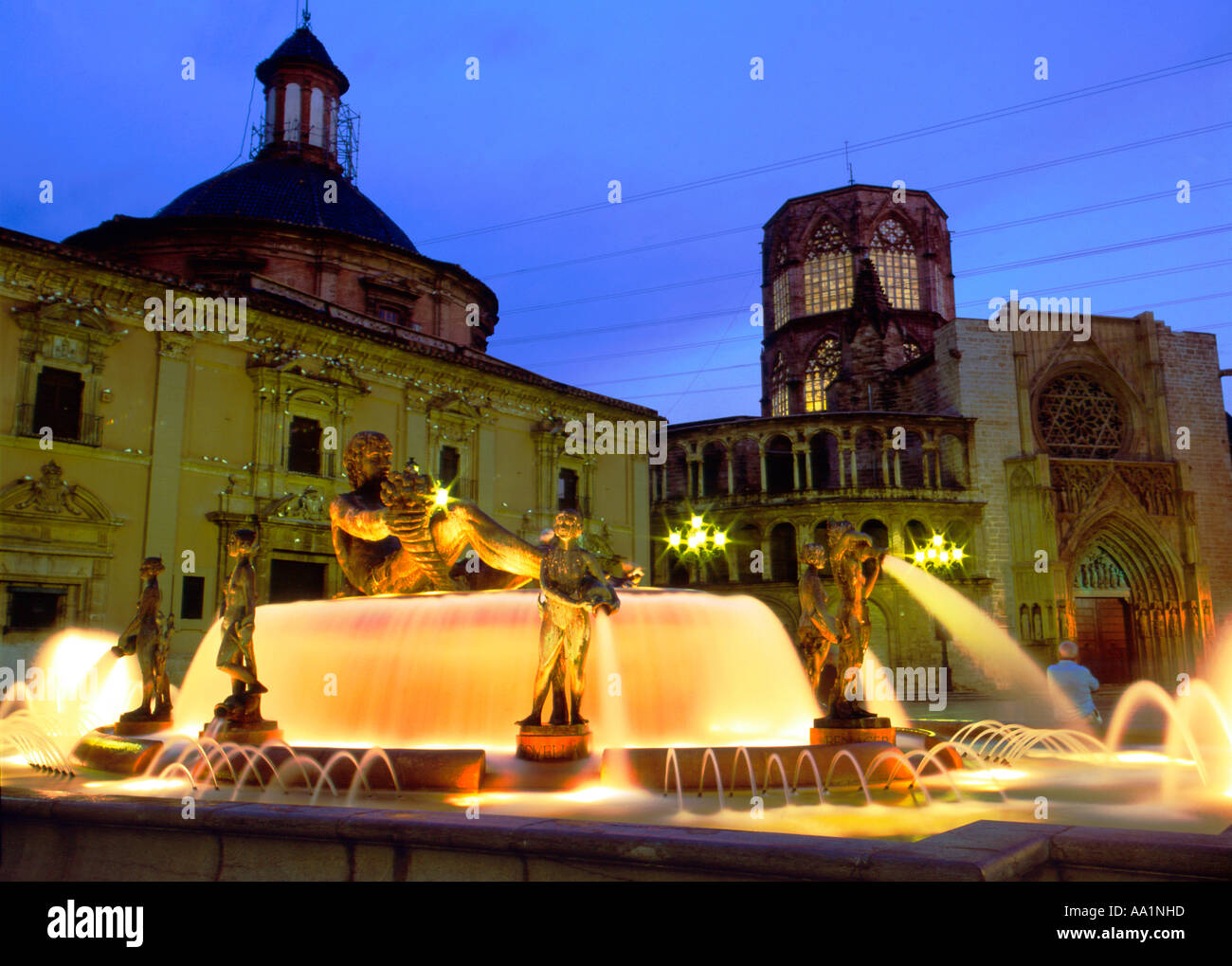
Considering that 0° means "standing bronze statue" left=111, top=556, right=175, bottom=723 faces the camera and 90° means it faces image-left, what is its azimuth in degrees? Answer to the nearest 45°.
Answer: approximately 90°

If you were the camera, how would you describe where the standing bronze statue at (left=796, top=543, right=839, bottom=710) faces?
facing to the right of the viewer

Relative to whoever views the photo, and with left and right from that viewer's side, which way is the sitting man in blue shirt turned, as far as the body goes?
facing away from the viewer

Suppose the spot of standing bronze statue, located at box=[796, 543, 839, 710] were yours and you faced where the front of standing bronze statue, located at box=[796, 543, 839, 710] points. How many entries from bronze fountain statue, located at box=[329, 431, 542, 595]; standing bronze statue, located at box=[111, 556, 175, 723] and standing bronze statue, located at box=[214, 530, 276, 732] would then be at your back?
3

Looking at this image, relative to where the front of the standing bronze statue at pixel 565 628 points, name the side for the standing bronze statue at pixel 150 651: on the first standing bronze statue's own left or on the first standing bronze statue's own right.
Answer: on the first standing bronze statue's own right

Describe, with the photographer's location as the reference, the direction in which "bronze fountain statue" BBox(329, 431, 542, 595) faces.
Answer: facing the viewer and to the right of the viewer

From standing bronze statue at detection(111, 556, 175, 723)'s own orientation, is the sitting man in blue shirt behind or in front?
behind

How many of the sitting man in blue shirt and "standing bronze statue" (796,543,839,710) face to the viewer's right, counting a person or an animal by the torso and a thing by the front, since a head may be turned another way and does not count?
1

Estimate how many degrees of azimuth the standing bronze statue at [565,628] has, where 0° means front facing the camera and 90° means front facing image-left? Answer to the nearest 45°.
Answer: approximately 0°

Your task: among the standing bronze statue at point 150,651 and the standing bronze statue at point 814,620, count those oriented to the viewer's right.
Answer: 1

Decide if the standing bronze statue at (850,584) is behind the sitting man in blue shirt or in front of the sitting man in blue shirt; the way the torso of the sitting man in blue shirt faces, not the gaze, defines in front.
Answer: behind
